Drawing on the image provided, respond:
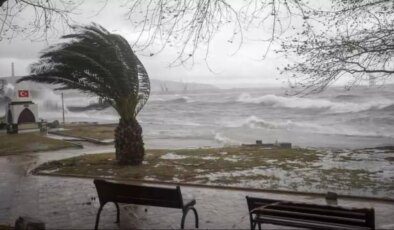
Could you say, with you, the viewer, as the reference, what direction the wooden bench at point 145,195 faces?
facing away from the viewer and to the right of the viewer

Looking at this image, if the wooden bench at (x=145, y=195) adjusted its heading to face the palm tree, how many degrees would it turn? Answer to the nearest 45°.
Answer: approximately 45° to its left

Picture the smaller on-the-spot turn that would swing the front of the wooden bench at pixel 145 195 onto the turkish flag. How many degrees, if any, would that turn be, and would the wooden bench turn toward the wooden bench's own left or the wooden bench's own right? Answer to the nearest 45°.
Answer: approximately 45° to the wooden bench's own left

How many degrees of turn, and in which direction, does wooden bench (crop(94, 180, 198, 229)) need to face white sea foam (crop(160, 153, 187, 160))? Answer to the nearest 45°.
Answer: approximately 45° to its left

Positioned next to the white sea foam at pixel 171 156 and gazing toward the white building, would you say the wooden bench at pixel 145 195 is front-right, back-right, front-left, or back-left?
back-left

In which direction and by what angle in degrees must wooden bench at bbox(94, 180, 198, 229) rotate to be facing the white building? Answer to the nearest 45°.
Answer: approximately 45° to its left
